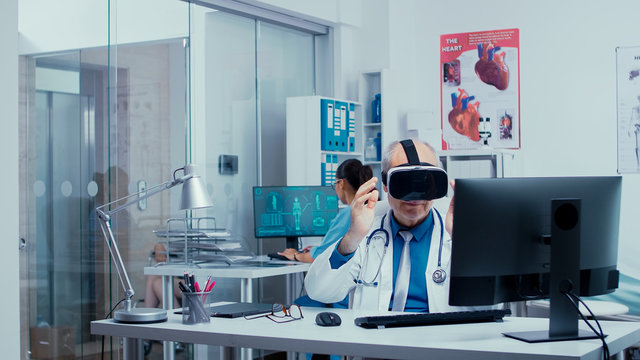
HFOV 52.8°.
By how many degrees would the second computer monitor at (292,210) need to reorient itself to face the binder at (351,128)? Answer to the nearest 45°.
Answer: approximately 135° to its left

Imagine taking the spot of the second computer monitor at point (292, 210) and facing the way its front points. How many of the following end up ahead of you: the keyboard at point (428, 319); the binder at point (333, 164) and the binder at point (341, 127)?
1

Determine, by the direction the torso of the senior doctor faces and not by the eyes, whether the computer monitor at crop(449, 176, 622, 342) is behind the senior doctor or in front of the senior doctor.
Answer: in front

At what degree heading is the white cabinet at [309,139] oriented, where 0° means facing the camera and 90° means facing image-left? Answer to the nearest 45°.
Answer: approximately 315°

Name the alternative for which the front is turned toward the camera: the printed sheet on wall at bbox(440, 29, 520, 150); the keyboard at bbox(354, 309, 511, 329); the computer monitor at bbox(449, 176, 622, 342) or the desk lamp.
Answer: the printed sheet on wall

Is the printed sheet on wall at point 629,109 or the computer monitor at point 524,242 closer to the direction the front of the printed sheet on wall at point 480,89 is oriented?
the computer monitor

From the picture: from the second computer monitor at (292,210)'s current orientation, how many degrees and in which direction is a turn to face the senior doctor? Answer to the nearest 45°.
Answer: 0° — it already faces them

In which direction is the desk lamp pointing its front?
to the viewer's right

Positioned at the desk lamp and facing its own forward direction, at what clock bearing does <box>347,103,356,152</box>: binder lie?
The binder is roughly at 10 o'clock from the desk lamp.

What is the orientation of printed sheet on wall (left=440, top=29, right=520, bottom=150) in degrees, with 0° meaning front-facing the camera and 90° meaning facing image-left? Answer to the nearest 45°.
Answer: approximately 0°

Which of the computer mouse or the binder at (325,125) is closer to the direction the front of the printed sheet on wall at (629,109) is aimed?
the computer mouse
